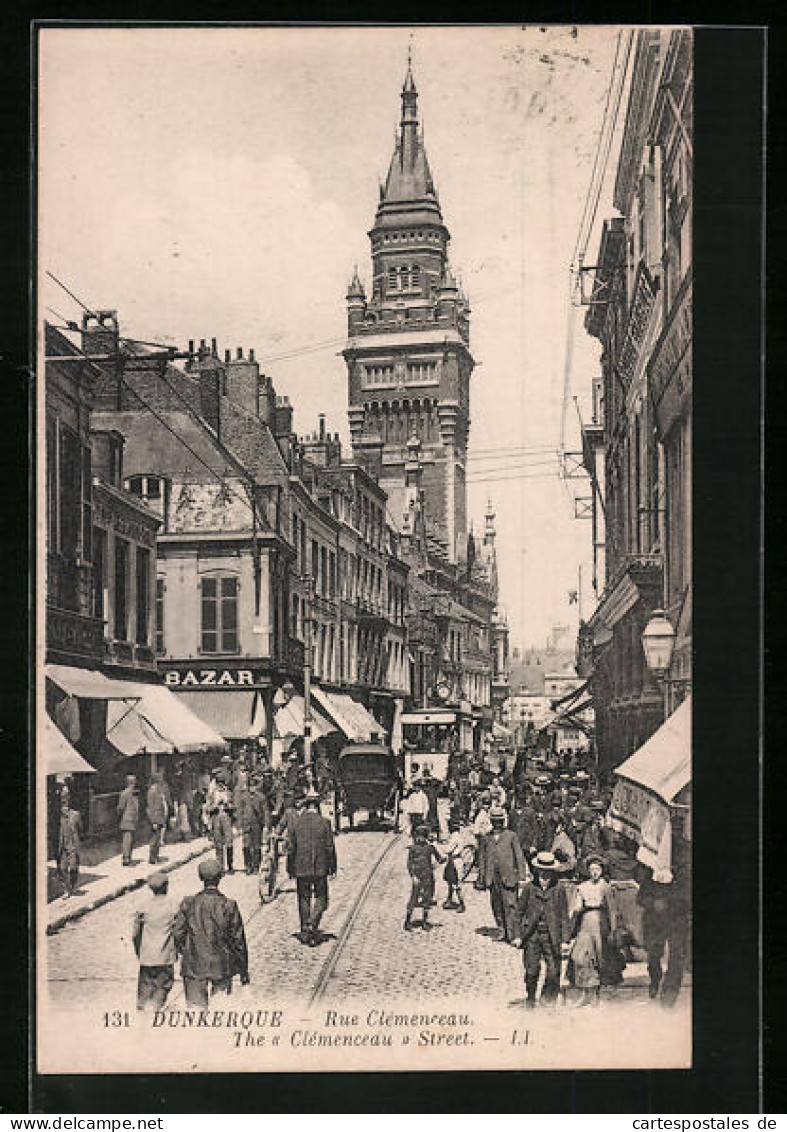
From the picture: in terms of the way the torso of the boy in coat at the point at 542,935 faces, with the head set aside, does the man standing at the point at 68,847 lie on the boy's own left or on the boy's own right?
on the boy's own right

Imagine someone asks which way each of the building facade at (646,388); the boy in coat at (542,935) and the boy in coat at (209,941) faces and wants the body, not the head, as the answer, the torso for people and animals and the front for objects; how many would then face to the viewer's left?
1

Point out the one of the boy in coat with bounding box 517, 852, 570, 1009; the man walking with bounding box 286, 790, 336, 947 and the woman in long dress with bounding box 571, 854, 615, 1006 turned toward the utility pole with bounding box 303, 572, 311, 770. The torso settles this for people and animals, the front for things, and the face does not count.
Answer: the man walking

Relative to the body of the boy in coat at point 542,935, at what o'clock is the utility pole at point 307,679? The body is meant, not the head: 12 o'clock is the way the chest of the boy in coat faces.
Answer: The utility pole is roughly at 5 o'clock from the boy in coat.

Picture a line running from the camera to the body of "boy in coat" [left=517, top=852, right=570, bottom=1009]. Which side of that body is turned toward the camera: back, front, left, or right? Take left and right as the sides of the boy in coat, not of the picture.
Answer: front

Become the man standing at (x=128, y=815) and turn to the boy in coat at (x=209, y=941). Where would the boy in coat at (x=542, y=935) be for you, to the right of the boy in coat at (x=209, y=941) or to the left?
left

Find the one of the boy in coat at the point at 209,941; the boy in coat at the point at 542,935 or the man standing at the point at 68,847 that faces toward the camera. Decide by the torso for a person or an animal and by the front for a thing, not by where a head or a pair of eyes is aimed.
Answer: the boy in coat at the point at 542,935

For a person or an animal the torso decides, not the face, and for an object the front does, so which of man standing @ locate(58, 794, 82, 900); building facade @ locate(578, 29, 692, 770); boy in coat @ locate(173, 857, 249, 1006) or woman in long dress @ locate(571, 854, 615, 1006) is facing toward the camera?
the woman in long dress

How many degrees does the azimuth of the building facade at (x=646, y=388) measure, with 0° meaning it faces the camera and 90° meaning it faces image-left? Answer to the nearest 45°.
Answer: approximately 90°

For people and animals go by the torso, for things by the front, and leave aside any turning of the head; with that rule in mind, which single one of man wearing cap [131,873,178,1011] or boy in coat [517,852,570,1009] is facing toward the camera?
the boy in coat

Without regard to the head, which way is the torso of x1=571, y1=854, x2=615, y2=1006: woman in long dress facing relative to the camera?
toward the camera

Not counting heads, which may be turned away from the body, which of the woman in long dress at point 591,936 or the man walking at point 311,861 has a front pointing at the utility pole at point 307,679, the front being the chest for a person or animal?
the man walking
